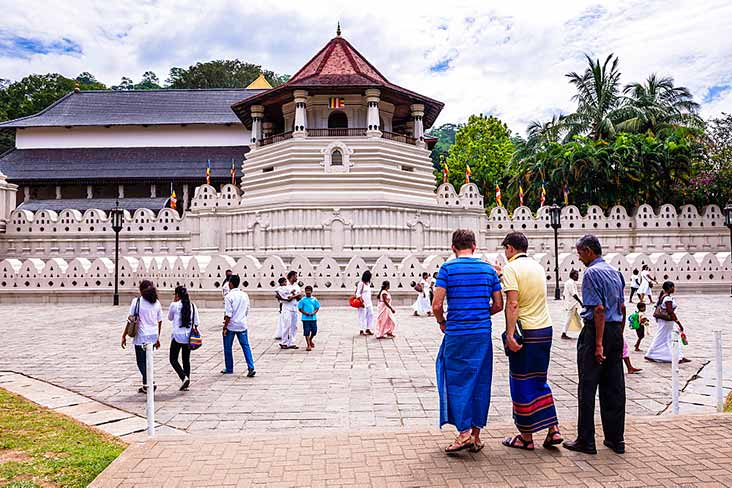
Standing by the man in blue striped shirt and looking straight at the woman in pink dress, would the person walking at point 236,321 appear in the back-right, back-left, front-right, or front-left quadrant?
front-left

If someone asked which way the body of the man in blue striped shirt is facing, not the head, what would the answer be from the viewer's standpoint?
away from the camera

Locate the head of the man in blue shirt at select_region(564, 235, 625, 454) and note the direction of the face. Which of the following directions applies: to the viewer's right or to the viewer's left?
to the viewer's left

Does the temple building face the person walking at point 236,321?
yes

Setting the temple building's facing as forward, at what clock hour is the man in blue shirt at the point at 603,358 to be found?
The man in blue shirt is roughly at 12 o'clock from the temple building.

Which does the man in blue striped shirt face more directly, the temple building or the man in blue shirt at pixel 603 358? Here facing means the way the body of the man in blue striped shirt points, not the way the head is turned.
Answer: the temple building

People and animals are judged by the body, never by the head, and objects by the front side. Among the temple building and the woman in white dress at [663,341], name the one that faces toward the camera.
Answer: the temple building

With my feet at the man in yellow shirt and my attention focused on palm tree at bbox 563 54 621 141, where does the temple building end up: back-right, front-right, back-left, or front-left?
front-left

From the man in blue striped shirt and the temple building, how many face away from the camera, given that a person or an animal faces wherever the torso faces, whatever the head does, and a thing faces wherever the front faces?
1

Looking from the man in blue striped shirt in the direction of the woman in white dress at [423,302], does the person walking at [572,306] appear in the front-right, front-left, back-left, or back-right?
front-right

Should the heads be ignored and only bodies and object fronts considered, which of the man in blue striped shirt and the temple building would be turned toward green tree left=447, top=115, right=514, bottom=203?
the man in blue striped shirt

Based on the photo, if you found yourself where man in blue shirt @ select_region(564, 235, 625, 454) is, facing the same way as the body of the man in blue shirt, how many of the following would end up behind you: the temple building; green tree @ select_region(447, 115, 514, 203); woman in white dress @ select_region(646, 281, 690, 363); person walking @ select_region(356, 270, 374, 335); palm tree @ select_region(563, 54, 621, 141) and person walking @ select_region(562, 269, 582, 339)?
0

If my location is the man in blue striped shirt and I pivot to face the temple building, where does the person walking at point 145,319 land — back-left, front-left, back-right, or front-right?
front-left

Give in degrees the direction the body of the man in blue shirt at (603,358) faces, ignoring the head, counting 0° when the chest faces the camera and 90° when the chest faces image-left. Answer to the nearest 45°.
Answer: approximately 135°

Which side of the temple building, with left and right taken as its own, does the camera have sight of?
front
